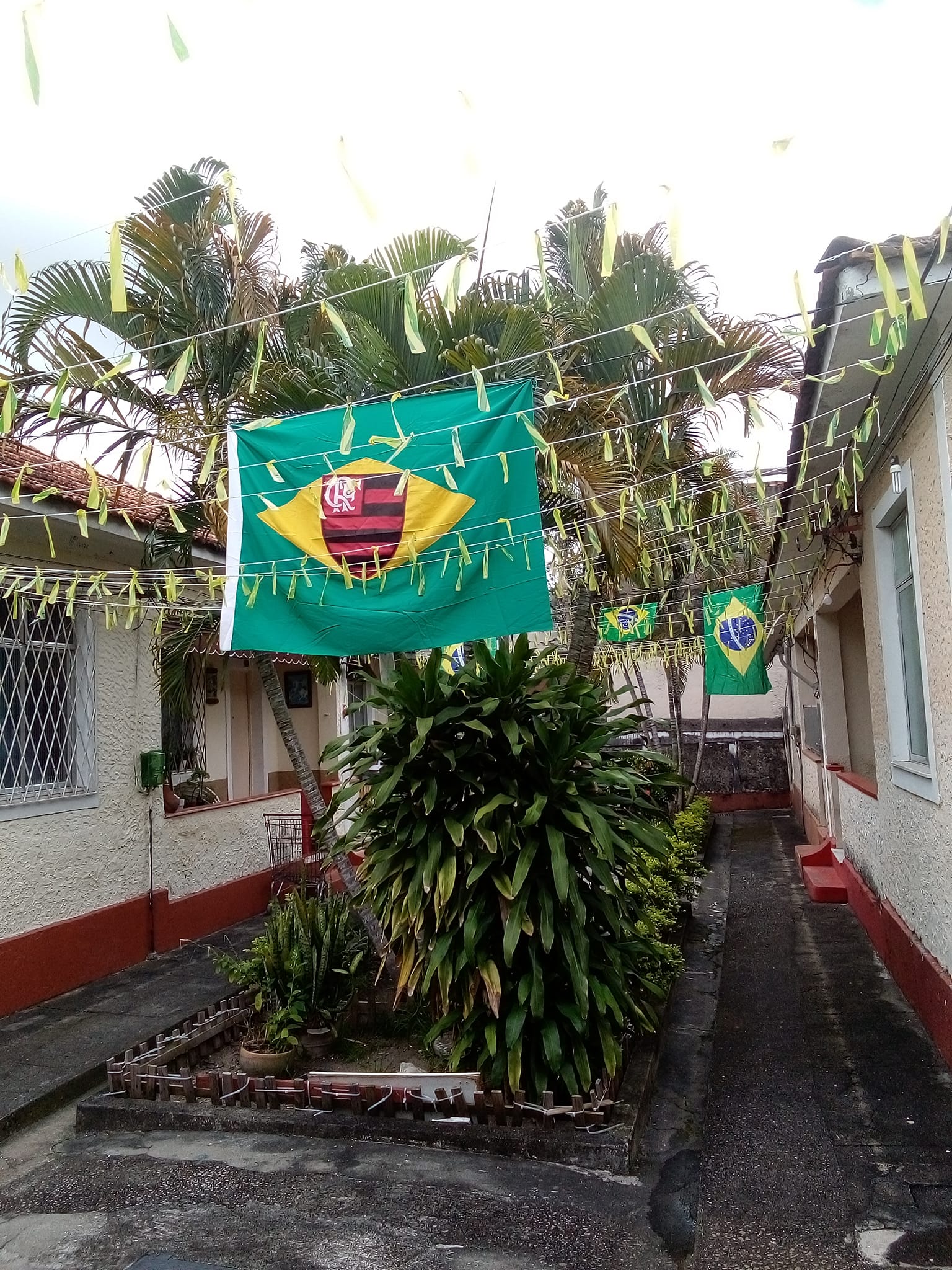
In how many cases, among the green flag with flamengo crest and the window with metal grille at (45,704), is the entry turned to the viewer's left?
0

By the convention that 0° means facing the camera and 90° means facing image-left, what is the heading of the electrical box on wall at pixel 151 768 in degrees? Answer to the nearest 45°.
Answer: approximately 315°

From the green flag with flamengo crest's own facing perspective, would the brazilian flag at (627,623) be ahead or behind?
behind

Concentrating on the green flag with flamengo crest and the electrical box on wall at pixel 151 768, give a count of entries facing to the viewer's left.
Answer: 0

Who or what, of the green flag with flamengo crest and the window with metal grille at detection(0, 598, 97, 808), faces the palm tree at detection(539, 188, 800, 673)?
the window with metal grille

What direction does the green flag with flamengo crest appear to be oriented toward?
toward the camera

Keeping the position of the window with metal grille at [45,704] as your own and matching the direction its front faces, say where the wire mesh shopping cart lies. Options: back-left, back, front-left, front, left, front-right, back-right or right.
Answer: left

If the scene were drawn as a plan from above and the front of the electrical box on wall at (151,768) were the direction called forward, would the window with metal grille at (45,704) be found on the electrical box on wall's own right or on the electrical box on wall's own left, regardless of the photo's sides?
on the electrical box on wall's own right

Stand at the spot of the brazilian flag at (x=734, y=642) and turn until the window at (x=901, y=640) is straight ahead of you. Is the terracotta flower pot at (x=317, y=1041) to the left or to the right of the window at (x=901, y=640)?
right

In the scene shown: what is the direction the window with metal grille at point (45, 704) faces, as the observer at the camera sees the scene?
facing the viewer and to the right of the viewer

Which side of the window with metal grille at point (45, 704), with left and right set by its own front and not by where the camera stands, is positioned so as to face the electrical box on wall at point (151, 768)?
left

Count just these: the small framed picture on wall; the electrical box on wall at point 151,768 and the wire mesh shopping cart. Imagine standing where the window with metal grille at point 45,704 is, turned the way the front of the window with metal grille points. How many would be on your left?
3

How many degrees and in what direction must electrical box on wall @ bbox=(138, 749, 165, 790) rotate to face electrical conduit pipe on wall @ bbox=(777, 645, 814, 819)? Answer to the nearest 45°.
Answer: approximately 90° to its left

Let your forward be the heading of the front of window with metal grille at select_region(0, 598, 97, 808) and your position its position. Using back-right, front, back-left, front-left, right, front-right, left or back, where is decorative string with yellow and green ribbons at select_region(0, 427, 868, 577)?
front

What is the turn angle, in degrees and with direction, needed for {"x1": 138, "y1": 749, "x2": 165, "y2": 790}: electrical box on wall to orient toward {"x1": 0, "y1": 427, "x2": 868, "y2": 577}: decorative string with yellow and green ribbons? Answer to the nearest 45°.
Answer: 0° — it already faces it
